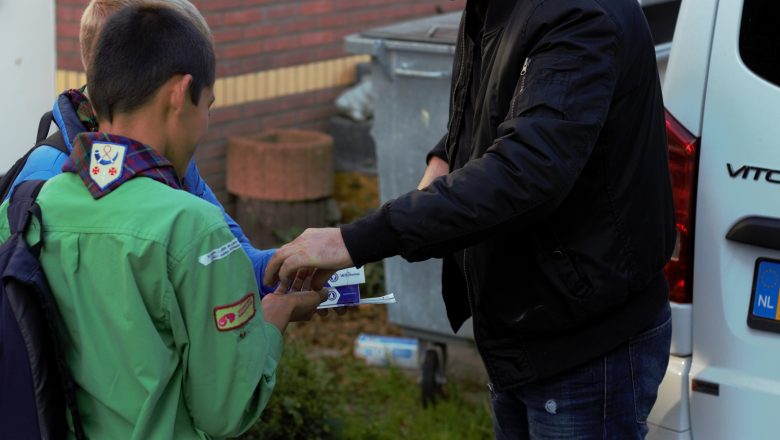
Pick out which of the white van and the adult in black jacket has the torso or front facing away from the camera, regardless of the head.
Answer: the white van

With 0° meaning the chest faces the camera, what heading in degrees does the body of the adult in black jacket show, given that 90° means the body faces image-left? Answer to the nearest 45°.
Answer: approximately 90°

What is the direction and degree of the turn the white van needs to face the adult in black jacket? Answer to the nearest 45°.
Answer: approximately 135° to its left

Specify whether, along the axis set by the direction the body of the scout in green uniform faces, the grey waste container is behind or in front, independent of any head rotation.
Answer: in front

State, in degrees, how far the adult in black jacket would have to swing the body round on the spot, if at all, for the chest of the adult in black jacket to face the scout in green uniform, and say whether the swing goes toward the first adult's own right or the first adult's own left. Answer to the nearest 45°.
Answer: approximately 45° to the first adult's own left

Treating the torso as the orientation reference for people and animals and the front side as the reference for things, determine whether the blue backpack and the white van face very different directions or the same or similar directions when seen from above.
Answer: very different directions

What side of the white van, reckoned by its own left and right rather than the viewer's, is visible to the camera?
back

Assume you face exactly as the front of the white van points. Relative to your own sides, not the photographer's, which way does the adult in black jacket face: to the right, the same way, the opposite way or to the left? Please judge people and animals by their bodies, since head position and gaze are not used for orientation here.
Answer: to the left

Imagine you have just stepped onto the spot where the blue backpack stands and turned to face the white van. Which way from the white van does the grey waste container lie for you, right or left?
left

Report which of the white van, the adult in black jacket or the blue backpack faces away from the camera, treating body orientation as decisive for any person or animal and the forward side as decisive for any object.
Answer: the white van

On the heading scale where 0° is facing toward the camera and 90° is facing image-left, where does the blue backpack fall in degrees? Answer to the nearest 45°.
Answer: approximately 45°
